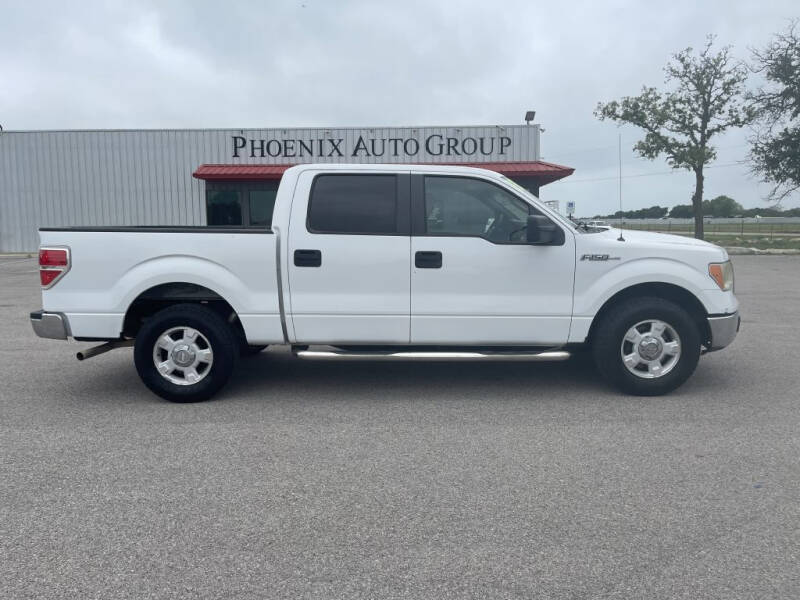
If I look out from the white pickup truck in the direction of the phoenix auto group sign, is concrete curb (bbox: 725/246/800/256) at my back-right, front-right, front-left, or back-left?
front-right

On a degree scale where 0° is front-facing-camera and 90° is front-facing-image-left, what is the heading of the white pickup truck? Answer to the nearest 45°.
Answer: approximately 270°

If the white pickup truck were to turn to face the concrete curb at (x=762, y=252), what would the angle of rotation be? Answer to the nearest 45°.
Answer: approximately 45° to its left

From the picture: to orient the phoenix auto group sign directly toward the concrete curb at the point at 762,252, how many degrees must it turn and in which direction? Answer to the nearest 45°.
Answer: approximately 90° to its left

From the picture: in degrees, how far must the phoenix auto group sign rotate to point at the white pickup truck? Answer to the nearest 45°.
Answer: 0° — it already faces it

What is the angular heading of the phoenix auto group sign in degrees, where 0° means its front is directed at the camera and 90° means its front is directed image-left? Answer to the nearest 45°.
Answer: approximately 0°

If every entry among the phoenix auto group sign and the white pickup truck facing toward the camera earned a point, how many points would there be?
1

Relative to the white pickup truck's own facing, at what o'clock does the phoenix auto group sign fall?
The phoenix auto group sign is roughly at 9 o'clock from the white pickup truck.

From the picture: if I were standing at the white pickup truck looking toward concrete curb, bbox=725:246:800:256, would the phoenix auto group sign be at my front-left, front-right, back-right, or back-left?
front-left

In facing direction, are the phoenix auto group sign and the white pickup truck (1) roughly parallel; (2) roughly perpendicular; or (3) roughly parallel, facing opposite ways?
roughly perpendicular

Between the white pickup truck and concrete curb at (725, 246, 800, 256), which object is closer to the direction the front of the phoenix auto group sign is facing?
the white pickup truck
